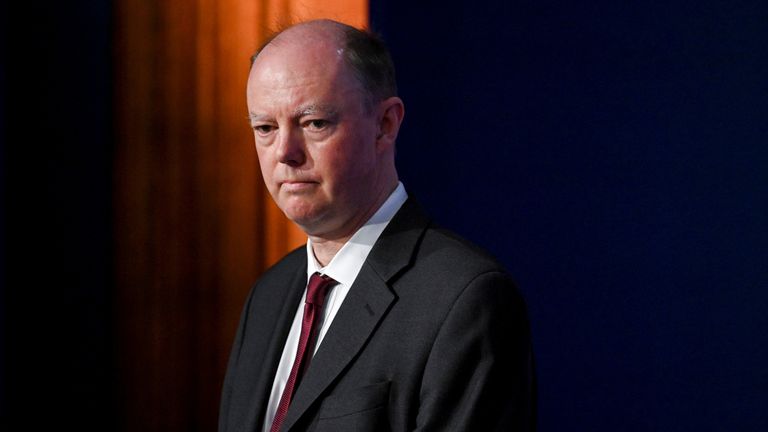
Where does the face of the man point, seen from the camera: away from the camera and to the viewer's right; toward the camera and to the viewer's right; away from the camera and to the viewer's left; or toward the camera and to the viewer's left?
toward the camera and to the viewer's left

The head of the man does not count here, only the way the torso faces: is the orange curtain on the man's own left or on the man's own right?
on the man's own right

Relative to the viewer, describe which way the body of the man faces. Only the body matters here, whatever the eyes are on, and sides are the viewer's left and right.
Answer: facing the viewer and to the left of the viewer
